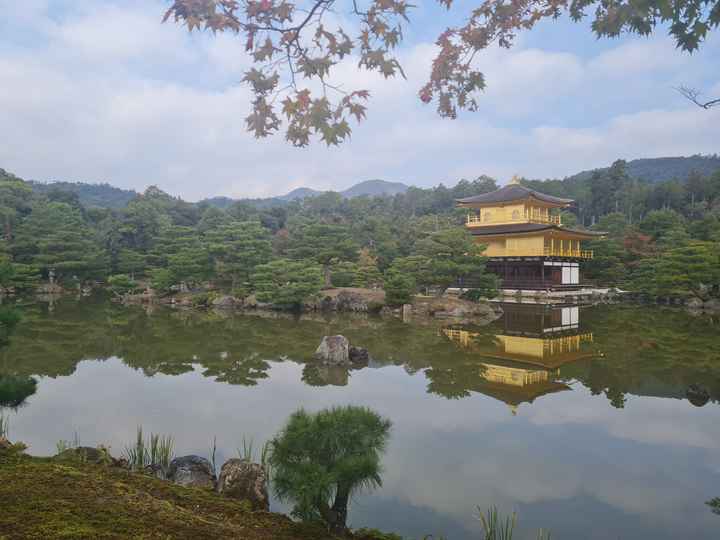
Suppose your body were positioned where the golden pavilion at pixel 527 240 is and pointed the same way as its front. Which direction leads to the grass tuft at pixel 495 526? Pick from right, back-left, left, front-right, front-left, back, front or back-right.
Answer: front-left

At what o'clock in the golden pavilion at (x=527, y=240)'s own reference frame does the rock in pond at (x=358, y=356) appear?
The rock in pond is roughly at 11 o'clock from the golden pavilion.

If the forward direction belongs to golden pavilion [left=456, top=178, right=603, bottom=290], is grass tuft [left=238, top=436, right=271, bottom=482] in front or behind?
in front

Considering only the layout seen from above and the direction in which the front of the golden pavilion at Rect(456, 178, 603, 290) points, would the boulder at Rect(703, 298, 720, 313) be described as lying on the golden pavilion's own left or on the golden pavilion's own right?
on the golden pavilion's own left

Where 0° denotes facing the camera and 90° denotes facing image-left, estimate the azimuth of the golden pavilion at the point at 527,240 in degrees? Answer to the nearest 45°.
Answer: approximately 45°

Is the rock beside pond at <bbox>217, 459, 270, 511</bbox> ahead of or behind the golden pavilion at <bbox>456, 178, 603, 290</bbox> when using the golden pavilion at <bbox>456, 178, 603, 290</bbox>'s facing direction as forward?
ahead

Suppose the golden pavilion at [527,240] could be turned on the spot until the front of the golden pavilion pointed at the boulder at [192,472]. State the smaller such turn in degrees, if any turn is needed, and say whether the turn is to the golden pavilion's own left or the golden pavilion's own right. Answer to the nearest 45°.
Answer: approximately 45° to the golden pavilion's own left

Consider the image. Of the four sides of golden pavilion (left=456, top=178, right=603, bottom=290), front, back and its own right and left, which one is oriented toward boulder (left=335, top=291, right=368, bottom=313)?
front

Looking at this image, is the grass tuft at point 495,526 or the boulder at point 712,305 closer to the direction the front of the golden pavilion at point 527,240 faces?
the grass tuft

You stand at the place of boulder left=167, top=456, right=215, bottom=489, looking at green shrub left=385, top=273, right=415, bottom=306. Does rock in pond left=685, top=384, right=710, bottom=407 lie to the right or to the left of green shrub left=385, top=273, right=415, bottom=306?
right

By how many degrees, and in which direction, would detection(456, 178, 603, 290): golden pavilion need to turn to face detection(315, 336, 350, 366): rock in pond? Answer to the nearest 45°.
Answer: approximately 45° to its left

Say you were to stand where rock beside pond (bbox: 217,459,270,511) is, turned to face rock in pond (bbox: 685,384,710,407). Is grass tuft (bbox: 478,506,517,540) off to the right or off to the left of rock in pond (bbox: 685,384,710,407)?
right
